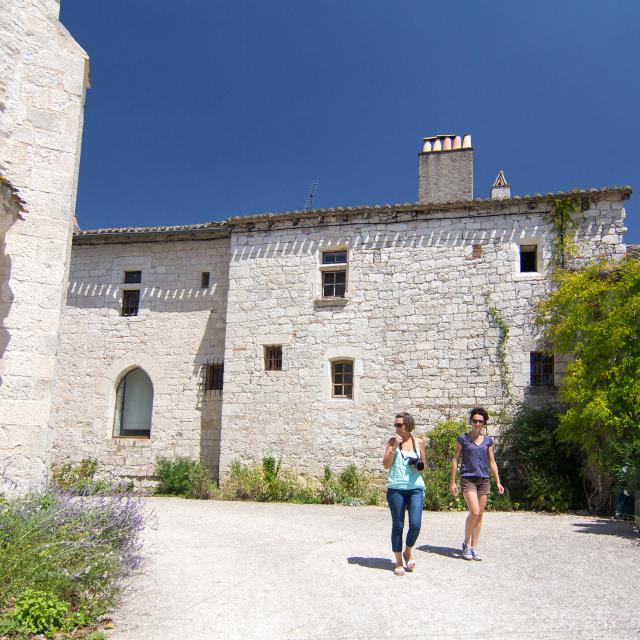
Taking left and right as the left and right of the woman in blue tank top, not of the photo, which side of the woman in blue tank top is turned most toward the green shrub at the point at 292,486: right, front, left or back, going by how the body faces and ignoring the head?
back

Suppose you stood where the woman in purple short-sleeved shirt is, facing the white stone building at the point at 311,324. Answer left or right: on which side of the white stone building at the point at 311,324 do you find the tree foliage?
right

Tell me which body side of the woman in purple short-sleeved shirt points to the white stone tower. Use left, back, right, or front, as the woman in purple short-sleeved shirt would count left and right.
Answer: right

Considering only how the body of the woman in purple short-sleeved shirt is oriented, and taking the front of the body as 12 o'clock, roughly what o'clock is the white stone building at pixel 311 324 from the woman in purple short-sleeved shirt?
The white stone building is roughly at 5 o'clock from the woman in purple short-sleeved shirt.

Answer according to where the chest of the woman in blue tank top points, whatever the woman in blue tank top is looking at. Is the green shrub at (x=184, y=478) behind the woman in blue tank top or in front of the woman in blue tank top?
behind

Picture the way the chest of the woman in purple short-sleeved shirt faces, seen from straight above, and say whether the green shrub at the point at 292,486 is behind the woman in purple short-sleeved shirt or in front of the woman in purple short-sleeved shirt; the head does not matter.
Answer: behind

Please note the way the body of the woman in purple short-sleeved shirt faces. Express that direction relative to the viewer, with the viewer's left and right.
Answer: facing the viewer

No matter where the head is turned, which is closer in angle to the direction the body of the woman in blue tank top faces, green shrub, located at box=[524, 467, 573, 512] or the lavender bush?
the lavender bush

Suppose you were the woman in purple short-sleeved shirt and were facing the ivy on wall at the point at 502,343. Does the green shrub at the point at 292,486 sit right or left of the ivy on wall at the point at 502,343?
left

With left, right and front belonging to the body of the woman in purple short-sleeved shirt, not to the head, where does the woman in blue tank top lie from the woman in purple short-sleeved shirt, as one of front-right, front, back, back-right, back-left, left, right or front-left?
front-right

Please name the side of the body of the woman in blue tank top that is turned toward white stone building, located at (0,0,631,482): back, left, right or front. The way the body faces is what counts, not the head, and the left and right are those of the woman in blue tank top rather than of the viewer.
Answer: back
